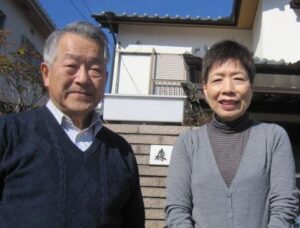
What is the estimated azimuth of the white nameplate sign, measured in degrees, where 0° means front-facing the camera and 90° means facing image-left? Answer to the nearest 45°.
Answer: approximately 0°

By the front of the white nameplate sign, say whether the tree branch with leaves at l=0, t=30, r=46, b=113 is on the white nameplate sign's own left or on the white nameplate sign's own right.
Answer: on the white nameplate sign's own right

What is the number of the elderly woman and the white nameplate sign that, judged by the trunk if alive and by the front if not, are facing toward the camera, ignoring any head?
2

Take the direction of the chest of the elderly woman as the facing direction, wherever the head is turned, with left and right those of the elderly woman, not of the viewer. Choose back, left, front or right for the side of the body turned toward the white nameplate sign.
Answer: back

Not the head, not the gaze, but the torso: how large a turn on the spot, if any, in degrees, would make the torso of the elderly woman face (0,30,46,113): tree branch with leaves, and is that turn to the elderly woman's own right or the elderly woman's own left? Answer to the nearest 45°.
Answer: approximately 135° to the elderly woman's own right

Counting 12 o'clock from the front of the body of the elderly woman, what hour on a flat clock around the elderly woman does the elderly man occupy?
The elderly man is roughly at 2 o'clock from the elderly woman.
